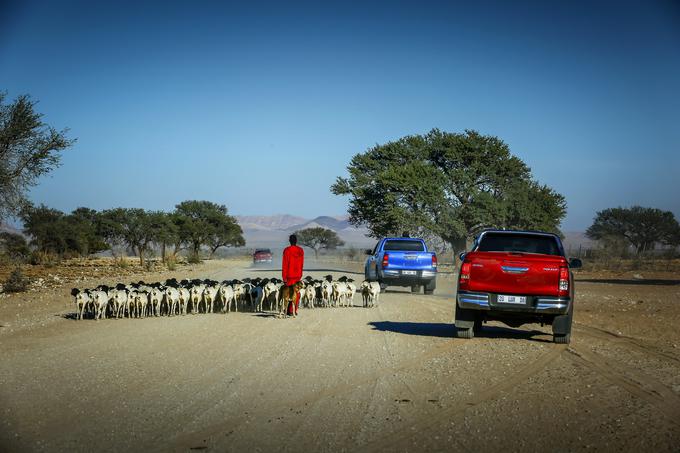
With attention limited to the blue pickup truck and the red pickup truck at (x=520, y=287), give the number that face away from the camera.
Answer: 2

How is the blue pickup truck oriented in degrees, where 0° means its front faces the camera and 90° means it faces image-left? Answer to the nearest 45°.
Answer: approximately 180°

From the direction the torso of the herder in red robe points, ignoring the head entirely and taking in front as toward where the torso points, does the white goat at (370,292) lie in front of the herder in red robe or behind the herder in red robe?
in front

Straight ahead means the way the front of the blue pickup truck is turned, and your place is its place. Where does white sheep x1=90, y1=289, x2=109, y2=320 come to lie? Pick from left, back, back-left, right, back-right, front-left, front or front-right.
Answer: back-left

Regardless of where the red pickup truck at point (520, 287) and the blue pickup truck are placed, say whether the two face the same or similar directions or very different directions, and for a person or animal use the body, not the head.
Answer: same or similar directions

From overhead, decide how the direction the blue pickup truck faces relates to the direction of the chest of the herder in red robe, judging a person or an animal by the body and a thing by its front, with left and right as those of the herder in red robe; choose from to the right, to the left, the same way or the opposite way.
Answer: the same way

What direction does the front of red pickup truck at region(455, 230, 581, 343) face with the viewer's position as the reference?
facing away from the viewer

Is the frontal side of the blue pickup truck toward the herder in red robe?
no

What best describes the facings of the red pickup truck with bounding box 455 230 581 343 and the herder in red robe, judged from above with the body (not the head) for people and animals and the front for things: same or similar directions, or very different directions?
same or similar directions

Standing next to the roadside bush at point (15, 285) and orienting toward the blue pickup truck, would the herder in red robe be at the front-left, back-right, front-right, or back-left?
front-right

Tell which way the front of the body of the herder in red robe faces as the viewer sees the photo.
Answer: away from the camera

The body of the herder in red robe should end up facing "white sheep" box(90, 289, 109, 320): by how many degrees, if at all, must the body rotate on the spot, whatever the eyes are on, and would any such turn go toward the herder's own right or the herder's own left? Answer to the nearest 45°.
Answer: approximately 90° to the herder's own left

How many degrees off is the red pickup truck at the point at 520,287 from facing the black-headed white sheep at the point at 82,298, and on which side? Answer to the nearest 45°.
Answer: approximately 90° to its left

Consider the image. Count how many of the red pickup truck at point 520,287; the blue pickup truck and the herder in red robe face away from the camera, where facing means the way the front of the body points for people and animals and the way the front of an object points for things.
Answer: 3

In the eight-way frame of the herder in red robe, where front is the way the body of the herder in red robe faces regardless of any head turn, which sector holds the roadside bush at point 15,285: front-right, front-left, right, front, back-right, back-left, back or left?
front-left

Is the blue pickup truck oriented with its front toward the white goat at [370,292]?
no

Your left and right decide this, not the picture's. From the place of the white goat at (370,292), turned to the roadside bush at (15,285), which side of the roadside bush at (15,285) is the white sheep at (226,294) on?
left
